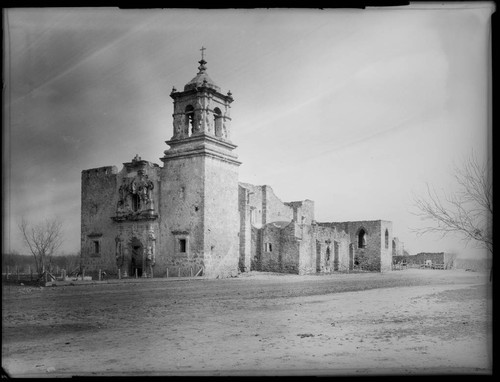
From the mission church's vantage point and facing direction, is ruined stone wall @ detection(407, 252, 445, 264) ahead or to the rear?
to the rear

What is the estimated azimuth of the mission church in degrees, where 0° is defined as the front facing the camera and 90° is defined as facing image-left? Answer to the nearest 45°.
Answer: approximately 45°

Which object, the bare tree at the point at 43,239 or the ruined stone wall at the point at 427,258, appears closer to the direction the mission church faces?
the bare tree
